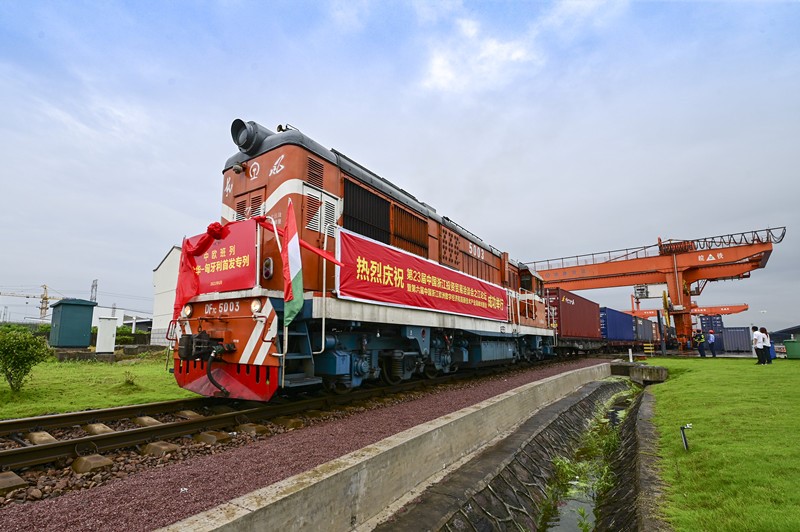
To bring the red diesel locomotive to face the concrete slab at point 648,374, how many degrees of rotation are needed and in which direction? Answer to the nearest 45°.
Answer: approximately 180°

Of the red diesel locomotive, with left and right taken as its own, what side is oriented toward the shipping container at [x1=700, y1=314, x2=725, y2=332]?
back

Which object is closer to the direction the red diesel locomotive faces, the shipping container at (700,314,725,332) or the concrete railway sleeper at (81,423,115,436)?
the concrete railway sleeper

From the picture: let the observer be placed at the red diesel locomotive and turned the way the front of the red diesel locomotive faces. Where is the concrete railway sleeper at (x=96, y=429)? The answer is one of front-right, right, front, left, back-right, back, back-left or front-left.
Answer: front

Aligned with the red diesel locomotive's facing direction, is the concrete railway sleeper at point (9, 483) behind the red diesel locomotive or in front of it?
in front

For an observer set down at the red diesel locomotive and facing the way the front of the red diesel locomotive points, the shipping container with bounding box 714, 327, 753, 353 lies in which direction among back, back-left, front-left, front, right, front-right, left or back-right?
back

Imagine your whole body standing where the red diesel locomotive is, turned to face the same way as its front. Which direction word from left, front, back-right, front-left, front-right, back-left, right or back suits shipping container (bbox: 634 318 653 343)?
back

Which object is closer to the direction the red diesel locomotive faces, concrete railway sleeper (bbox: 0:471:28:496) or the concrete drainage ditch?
the concrete railway sleeper

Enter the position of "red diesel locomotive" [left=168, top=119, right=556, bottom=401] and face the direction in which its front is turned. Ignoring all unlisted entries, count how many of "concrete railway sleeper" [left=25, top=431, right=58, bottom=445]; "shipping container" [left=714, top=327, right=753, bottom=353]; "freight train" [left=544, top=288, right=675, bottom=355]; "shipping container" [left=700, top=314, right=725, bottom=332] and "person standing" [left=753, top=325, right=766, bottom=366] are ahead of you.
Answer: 1

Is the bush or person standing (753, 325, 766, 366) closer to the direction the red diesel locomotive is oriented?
the bush

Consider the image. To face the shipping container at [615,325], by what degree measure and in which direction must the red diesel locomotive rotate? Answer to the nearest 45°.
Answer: approximately 180°

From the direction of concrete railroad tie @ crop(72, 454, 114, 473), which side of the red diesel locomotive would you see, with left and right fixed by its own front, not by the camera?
front

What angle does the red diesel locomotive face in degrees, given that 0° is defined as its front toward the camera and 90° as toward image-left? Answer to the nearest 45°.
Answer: approximately 45°

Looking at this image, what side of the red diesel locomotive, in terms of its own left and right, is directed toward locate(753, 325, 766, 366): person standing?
back

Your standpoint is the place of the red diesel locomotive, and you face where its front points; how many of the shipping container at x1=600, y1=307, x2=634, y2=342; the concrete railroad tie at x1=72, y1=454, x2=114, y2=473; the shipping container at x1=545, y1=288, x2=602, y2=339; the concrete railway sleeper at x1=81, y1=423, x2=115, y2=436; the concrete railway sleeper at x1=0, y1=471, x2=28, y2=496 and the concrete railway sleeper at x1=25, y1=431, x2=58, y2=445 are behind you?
2
